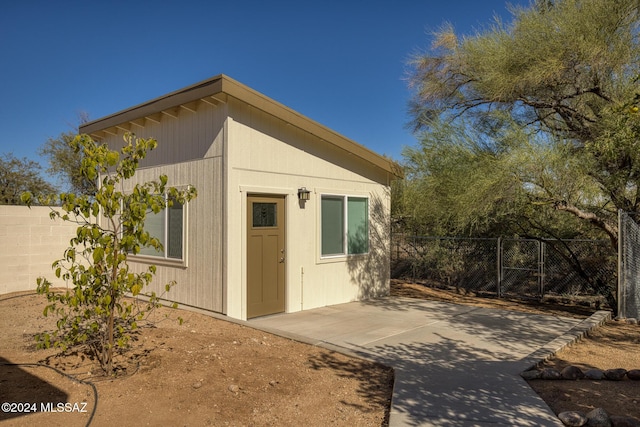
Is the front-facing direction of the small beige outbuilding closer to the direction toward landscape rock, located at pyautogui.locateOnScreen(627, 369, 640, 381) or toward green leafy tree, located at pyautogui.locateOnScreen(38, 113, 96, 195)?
the landscape rock

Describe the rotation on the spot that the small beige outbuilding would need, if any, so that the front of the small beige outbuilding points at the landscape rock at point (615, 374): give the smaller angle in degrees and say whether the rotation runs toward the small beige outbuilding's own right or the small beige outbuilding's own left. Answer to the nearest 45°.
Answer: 0° — it already faces it

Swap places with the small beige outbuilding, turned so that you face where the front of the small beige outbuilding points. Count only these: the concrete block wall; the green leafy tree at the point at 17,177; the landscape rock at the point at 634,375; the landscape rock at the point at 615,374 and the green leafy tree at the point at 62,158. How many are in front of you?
2

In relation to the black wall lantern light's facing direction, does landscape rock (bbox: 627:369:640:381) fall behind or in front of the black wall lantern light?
in front

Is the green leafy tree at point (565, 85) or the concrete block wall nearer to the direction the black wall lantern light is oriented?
the green leafy tree

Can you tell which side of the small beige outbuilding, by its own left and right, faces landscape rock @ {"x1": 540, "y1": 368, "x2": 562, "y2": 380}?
front

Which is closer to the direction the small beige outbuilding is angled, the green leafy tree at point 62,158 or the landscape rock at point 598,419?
the landscape rock

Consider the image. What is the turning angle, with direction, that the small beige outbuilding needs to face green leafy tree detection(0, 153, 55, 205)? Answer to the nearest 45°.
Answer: approximately 180°

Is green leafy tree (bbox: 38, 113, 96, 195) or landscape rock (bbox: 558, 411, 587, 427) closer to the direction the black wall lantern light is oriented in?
the landscape rock

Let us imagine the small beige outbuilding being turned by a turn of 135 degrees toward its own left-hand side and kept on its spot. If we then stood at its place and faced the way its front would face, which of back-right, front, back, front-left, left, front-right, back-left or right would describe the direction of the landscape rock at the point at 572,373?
back-right

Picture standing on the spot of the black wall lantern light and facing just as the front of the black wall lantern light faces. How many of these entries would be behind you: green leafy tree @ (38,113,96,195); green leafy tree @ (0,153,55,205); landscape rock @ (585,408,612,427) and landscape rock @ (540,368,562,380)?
2

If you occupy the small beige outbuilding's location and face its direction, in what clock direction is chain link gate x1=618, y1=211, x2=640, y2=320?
The chain link gate is roughly at 11 o'clock from the small beige outbuilding.

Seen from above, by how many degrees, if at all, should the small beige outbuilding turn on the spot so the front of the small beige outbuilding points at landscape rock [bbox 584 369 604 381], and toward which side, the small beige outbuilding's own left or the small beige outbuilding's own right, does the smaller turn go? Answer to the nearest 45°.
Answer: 0° — it already faces it

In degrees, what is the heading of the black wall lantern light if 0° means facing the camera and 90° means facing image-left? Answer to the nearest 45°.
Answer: approximately 315°

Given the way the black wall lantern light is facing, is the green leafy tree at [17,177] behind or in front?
behind

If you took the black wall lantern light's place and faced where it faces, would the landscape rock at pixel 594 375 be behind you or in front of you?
in front

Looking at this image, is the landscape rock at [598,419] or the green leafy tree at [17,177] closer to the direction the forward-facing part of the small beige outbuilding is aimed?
the landscape rock

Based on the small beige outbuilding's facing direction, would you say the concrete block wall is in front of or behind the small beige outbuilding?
behind

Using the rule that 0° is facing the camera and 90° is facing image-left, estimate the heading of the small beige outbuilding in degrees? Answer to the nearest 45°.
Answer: approximately 315°

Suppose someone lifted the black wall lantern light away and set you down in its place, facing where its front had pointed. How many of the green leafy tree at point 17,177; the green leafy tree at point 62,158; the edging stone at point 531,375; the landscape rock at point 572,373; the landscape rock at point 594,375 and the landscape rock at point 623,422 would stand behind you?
2
